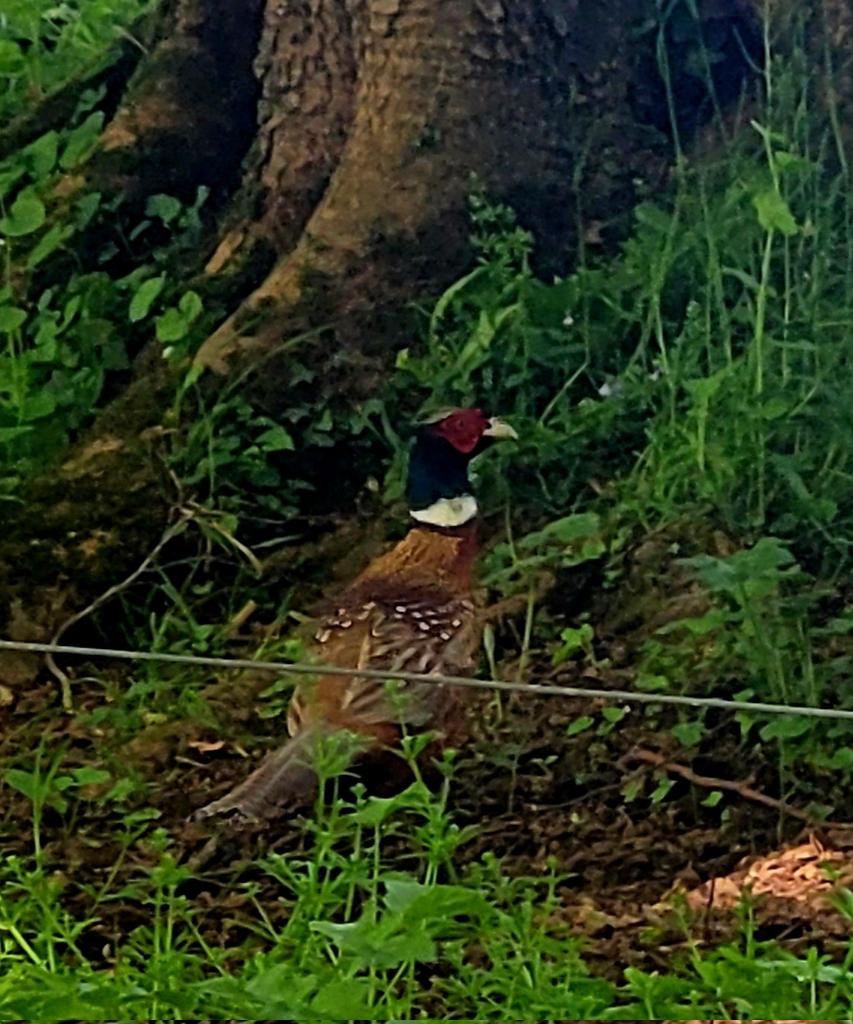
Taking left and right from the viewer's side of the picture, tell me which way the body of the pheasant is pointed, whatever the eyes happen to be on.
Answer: facing away from the viewer and to the right of the viewer
